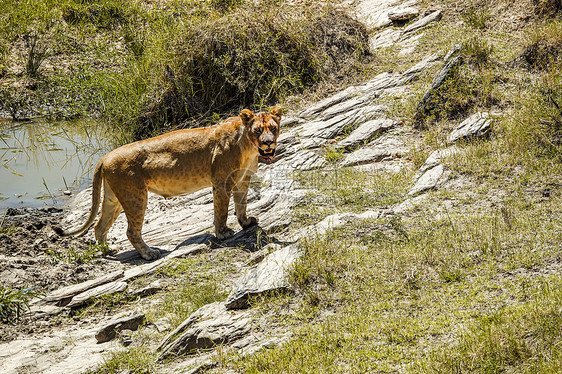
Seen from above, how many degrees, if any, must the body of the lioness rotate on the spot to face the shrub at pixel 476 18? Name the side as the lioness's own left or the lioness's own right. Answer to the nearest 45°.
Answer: approximately 45° to the lioness's own left

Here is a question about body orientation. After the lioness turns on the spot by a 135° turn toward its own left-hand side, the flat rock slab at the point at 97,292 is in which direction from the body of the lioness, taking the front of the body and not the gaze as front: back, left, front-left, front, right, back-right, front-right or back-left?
left

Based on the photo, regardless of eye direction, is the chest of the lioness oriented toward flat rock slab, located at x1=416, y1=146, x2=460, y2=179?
yes

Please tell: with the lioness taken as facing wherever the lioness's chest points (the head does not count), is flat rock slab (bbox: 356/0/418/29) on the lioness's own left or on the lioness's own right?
on the lioness's own left

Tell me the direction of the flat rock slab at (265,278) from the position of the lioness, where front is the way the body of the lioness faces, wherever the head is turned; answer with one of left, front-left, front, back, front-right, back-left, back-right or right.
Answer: right

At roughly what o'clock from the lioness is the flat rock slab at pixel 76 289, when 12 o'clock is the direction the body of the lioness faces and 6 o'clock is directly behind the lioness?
The flat rock slab is roughly at 5 o'clock from the lioness.

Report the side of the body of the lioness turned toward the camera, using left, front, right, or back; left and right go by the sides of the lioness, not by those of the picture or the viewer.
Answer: right

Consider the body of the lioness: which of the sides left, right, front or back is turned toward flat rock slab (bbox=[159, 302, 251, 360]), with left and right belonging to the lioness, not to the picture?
right

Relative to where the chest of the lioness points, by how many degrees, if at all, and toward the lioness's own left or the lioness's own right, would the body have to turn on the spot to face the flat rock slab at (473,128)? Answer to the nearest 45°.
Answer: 0° — it already faces it
